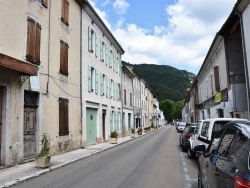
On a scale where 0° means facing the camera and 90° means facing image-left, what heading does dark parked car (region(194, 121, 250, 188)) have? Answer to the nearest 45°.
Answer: approximately 135°
